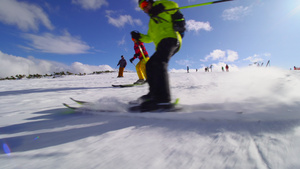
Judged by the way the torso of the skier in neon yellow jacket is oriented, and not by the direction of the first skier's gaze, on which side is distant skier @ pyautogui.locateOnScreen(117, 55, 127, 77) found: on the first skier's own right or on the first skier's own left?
on the first skier's own right

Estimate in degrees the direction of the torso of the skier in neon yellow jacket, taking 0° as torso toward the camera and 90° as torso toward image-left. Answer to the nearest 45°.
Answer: approximately 90°
